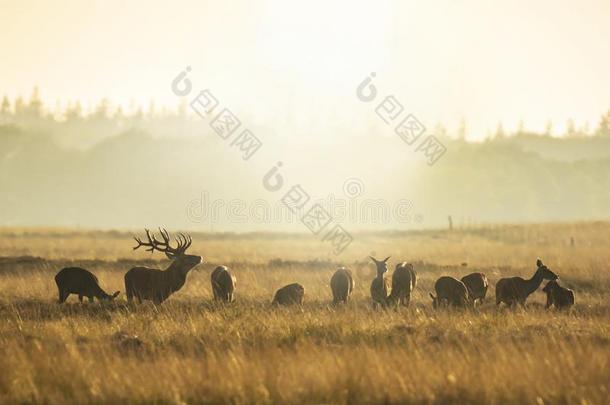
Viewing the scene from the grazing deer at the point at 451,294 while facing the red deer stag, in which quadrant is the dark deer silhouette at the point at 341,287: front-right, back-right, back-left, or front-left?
front-right

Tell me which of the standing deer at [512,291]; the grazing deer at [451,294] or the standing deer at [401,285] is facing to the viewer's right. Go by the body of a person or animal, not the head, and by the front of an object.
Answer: the standing deer at [512,291]

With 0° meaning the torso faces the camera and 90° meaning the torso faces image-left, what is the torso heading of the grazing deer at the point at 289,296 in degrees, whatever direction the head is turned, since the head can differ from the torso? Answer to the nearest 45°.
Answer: approximately 90°

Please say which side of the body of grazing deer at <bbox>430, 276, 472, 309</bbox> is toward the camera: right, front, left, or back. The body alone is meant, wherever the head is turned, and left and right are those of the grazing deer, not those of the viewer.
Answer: left

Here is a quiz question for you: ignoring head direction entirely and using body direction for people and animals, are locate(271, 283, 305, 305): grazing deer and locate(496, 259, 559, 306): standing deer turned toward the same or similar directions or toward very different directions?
very different directions

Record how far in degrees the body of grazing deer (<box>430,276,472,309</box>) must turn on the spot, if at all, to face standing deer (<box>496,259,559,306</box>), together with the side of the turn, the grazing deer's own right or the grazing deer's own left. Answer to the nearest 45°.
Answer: approximately 135° to the grazing deer's own right

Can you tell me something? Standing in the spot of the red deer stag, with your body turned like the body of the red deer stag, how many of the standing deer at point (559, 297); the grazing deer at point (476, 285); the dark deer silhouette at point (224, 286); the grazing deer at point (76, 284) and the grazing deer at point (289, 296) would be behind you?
1

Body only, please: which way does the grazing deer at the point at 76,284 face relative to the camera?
to the viewer's right

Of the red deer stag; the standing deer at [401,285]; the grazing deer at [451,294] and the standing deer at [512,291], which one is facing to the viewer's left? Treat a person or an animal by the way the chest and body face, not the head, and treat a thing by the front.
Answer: the grazing deer

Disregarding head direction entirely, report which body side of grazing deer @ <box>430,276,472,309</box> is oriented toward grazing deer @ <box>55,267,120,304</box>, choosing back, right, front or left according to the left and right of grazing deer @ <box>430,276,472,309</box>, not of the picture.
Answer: front

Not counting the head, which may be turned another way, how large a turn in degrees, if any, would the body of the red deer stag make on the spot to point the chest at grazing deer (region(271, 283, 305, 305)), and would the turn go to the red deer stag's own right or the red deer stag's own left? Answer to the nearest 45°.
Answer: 0° — it already faces it

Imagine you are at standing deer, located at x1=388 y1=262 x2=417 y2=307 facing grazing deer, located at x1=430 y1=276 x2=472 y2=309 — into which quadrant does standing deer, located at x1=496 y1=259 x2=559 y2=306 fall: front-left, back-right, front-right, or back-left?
front-left

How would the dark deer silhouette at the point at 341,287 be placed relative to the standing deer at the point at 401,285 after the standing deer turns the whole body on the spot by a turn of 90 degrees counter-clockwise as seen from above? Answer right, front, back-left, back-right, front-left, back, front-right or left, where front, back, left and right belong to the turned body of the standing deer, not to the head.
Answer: front

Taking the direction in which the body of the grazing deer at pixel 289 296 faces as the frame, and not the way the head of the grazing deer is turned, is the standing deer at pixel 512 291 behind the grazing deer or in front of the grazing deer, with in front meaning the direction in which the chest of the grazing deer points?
behind

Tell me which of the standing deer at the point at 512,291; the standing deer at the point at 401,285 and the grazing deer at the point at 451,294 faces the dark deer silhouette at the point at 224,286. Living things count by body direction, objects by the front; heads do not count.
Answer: the grazing deer

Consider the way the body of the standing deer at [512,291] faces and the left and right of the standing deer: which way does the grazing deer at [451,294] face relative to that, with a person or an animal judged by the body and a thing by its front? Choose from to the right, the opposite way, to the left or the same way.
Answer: the opposite way

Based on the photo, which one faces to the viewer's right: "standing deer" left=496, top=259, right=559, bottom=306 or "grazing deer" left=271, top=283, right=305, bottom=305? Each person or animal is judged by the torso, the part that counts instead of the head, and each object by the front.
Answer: the standing deer

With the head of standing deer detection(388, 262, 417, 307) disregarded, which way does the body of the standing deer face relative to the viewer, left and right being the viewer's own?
facing away from the viewer

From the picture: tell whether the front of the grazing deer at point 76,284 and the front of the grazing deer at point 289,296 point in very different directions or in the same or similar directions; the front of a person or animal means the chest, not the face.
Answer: very different directions

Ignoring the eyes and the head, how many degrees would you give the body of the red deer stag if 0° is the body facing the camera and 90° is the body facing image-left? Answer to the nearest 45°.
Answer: approximately 270°
